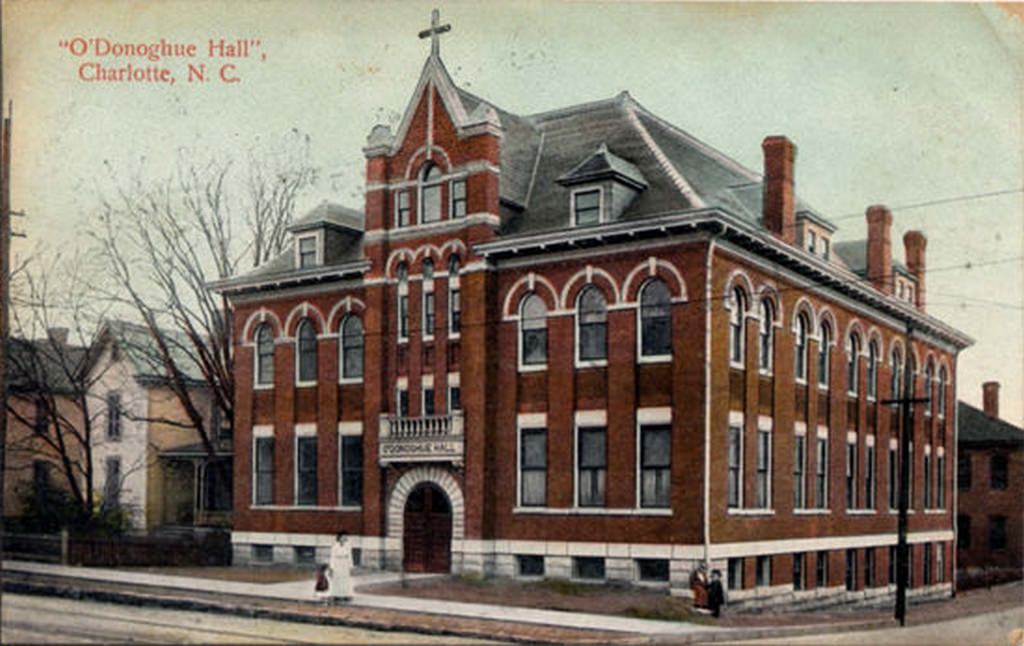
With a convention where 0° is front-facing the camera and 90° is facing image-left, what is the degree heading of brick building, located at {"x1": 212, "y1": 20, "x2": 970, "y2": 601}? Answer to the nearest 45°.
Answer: approximately 45°

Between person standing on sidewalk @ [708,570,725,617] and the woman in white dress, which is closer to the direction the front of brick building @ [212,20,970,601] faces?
the woman in white dress

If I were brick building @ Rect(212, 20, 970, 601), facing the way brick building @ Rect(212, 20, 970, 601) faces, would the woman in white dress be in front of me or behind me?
in front

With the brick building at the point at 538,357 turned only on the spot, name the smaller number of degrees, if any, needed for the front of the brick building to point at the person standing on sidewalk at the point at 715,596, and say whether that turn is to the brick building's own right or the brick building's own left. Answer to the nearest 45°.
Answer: approximately 90° to the brick building's own left
